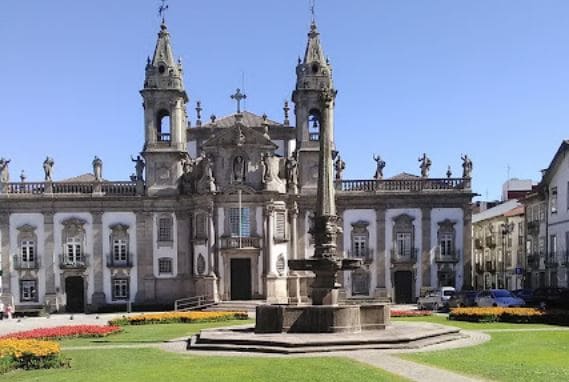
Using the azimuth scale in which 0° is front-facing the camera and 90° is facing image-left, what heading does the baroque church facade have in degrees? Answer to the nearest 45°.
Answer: approximately 0°

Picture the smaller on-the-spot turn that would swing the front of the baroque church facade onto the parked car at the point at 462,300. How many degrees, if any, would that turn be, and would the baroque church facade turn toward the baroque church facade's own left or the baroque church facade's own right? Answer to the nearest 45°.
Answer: approximately 45° to the baroque church facade's own left

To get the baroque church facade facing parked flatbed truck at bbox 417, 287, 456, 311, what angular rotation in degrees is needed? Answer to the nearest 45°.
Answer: approximately 45° to its left
